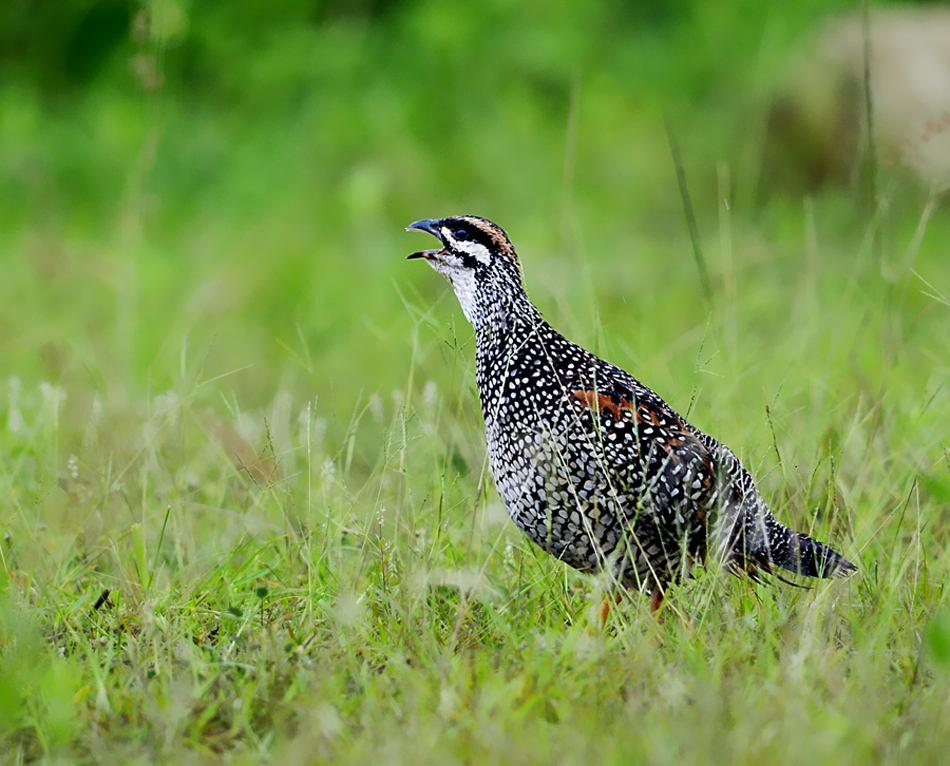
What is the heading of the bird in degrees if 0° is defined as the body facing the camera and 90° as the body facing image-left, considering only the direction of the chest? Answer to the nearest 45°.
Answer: approximately 90°
